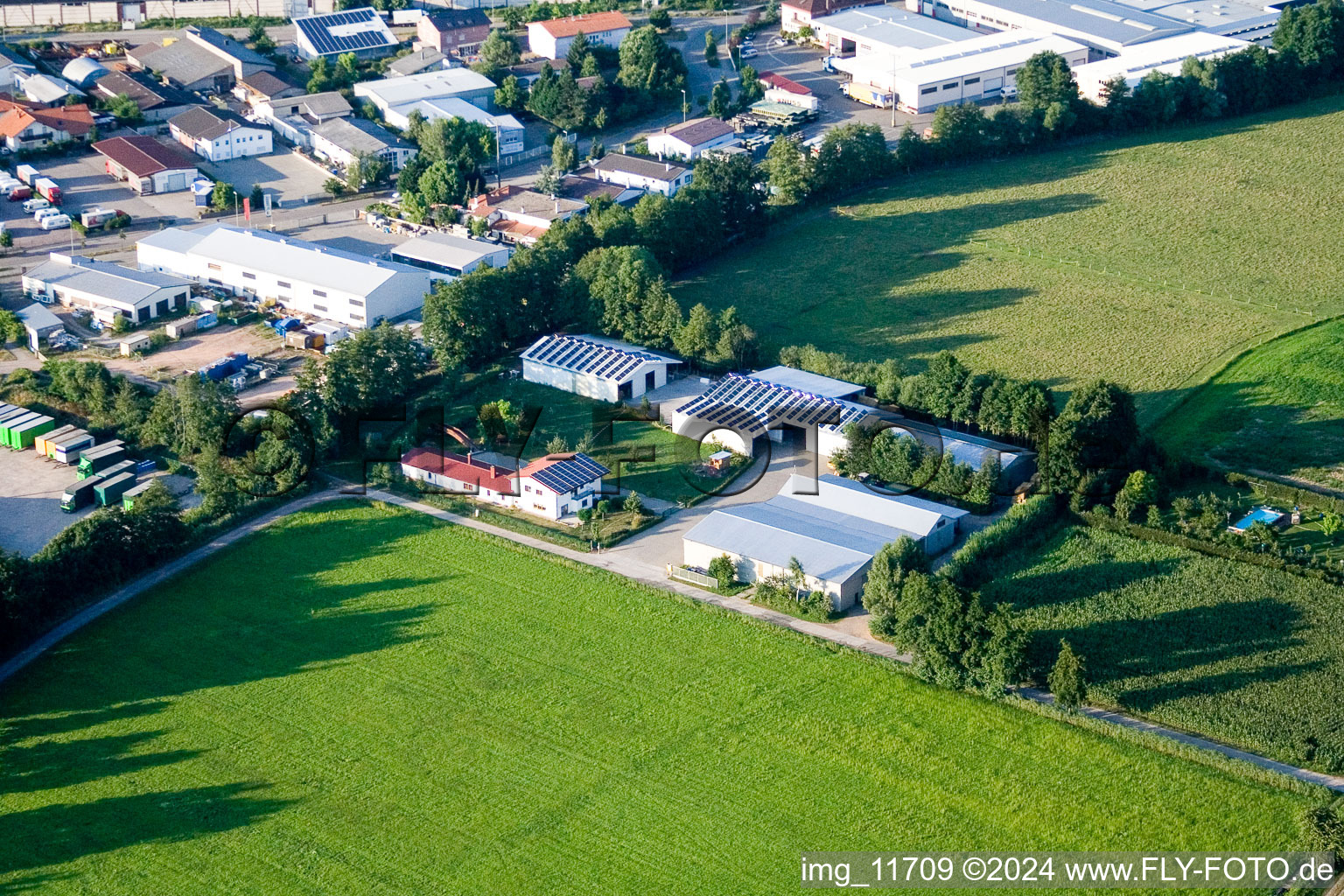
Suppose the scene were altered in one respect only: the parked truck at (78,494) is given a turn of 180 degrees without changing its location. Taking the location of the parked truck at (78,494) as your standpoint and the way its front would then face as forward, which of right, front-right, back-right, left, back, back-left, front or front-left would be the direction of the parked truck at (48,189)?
front-left

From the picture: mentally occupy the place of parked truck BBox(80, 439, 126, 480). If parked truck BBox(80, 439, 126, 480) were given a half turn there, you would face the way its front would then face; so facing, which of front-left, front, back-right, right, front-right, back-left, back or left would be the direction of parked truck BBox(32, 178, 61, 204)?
front-left

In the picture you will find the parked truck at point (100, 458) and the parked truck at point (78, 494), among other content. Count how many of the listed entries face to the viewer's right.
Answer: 0

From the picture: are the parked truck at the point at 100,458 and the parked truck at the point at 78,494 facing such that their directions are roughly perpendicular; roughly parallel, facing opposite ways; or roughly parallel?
roughly parallel

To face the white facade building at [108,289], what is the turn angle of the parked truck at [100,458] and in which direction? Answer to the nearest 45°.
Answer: approximately 135° to its right

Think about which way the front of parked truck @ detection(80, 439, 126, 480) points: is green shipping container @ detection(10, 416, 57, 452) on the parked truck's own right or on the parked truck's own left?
on the parked truck's own right

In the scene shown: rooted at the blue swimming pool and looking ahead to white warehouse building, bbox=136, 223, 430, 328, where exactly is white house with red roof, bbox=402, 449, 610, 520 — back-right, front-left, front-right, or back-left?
front-left

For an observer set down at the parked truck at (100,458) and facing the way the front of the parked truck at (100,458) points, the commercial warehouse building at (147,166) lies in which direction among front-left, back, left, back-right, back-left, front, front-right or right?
back-right

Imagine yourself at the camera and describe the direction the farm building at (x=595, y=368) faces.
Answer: facing the viewer and to the right of the viewer

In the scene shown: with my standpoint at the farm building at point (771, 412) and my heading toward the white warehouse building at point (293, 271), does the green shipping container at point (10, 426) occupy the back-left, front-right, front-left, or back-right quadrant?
front-left

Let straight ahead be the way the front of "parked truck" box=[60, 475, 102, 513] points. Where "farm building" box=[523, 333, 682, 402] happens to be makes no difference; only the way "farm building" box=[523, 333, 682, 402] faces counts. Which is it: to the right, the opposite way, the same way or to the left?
to the left

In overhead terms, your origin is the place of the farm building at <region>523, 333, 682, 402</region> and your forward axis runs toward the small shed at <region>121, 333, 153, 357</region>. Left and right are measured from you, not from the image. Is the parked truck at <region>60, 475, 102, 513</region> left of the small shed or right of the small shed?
left

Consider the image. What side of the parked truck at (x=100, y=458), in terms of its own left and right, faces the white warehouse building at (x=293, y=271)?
back

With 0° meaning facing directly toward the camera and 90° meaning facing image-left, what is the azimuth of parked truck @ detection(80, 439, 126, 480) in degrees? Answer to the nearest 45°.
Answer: approximately 45°

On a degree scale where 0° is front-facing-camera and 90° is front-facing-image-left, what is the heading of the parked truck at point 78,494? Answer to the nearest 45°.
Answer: approximately 45°

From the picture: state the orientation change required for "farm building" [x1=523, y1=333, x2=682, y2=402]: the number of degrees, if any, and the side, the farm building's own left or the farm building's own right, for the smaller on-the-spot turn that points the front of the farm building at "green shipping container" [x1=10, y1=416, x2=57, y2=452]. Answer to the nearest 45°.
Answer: approximately 135° to the farm building's own right

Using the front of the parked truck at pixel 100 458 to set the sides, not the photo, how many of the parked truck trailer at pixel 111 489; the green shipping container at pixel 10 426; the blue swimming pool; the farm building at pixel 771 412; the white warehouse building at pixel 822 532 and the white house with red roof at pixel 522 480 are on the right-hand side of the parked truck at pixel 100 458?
1
